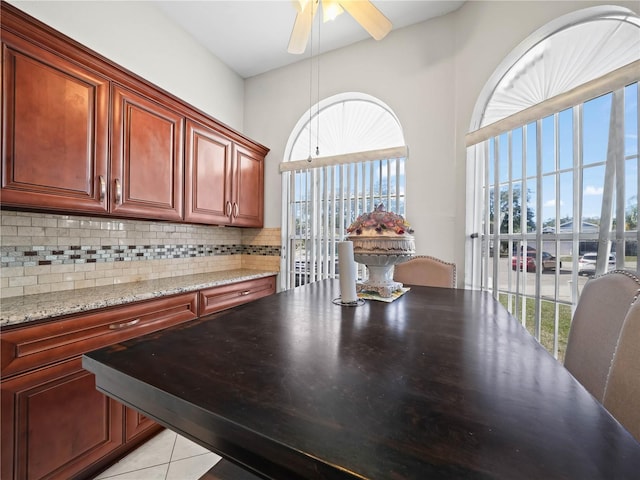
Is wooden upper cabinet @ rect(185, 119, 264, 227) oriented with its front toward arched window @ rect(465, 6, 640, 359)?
yes

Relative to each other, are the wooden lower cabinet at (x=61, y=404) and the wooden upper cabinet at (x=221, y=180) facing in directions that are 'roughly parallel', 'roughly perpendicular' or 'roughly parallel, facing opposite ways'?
roughly parallel

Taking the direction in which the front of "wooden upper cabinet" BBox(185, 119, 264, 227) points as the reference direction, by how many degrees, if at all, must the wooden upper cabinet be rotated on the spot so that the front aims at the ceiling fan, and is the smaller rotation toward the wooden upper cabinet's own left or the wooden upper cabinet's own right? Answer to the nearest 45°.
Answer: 0° — it already faces it

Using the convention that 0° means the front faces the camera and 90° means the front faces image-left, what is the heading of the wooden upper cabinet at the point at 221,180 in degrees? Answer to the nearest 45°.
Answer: approximately 315°

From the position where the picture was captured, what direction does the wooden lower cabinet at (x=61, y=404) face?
facing the viewer and to the right of the viewer

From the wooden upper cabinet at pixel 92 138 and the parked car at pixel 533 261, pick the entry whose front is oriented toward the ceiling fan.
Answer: the wooden upper cabinet

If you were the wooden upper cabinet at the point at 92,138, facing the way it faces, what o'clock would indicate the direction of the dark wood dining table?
The dark wood dining table is roughly at 1 o'clock from the wooden upper cabinet.

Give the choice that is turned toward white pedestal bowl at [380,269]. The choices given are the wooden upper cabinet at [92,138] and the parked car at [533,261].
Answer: the wooden upper cabinet

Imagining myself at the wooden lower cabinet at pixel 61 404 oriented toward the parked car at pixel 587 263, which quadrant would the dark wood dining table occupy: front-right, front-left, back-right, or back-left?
front-right
